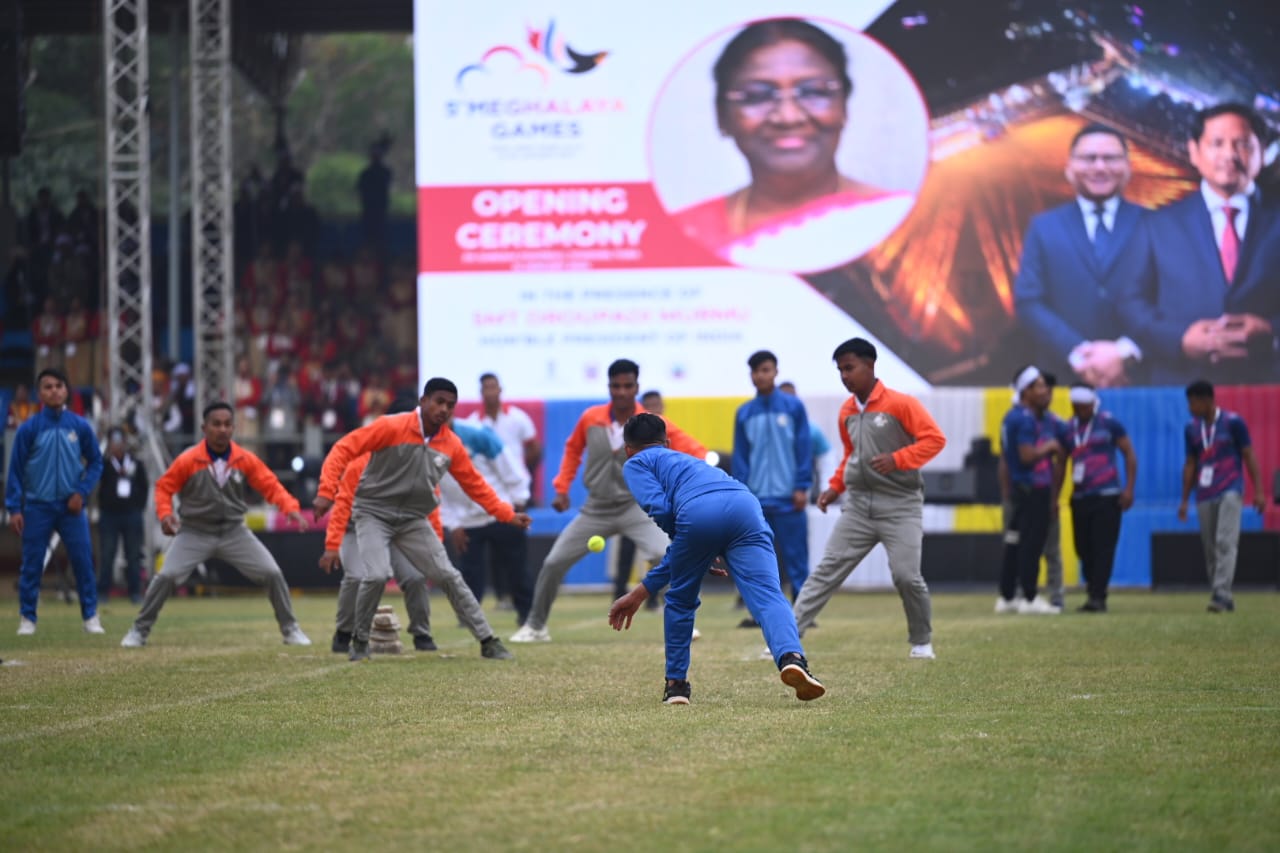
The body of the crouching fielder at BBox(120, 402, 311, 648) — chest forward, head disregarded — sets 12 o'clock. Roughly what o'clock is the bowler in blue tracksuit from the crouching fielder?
The bowler in blue tracksuit is roughly at 11 o'clock from the crouching fielder.

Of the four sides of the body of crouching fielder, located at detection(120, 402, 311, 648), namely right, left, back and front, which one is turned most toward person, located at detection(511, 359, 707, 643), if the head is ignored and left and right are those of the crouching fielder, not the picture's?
left

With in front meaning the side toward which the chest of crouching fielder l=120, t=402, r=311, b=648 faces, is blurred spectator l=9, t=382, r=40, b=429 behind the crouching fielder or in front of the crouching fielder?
behind

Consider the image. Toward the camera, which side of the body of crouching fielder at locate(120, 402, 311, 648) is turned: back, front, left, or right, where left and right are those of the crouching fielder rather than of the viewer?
front

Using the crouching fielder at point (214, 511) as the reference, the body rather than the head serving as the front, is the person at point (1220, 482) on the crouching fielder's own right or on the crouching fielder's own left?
on the crouching fielder's own left

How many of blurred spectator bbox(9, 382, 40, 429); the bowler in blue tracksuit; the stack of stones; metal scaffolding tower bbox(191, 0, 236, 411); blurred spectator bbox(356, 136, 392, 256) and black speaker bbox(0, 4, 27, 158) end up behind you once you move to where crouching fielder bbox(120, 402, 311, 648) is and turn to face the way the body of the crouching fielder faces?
4

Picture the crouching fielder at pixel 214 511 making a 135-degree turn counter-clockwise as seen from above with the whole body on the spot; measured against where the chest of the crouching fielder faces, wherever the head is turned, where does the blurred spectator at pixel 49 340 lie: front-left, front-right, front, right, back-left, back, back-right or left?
front-left

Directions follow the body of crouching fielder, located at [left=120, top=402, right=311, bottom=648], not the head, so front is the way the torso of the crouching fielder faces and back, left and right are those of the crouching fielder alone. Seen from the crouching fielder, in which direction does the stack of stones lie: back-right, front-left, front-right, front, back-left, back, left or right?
front-left

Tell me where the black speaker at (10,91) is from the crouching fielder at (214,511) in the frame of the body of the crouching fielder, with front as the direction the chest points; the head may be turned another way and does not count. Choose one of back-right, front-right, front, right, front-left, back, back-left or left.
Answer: back

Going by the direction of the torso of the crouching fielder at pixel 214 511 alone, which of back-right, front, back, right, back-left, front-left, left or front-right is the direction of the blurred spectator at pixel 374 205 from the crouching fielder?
back

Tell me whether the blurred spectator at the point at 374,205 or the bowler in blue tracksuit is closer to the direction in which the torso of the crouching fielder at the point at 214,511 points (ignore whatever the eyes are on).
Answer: the bowler in blue tracksuit

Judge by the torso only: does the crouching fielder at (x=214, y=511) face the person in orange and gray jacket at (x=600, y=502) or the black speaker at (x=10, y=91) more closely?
the person in orange and gray jacket
